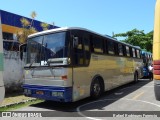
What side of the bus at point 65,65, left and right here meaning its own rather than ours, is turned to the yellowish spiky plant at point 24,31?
right

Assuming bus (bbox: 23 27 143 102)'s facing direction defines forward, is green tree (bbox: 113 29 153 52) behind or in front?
behind

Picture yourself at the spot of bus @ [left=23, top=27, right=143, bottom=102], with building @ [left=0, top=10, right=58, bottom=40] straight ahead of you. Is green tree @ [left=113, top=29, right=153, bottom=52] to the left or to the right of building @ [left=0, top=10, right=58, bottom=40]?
right

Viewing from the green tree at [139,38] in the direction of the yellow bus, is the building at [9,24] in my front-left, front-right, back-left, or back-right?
front-right

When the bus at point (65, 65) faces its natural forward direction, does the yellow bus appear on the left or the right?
on its left

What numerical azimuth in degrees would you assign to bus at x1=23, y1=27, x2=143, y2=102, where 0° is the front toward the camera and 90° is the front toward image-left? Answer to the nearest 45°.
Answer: approximately 45°

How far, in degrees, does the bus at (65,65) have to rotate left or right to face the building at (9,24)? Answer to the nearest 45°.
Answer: approximately 90° to its right

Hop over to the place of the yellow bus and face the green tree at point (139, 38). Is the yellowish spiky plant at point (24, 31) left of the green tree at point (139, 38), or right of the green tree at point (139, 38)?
left

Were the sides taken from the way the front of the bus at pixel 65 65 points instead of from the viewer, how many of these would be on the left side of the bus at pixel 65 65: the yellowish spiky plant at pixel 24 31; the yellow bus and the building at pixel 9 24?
1
